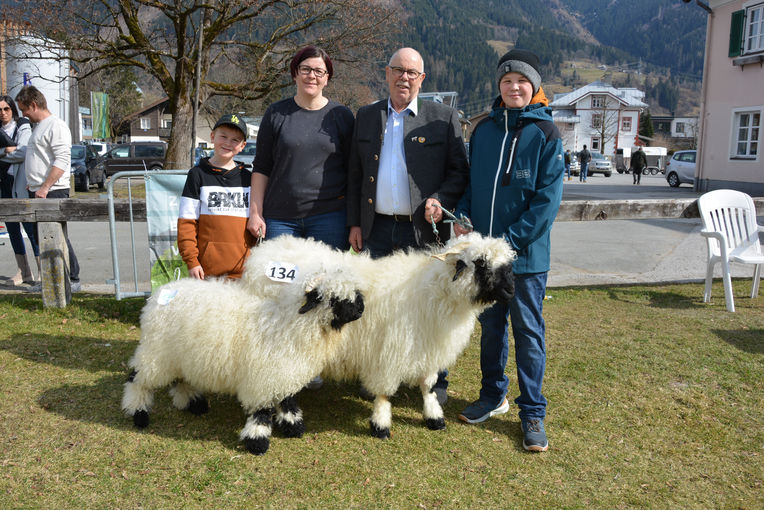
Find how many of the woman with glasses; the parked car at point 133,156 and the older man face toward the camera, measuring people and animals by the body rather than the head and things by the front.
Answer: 2

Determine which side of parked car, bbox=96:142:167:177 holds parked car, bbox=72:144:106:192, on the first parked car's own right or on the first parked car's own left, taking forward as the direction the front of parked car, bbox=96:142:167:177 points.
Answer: on the first parked car's own left

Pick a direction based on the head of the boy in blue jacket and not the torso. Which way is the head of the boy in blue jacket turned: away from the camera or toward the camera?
toward the camera

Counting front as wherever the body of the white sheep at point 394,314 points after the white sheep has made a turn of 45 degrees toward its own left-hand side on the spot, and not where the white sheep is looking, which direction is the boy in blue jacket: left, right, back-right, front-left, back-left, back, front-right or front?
front

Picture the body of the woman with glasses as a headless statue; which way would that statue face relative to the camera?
toward the camera

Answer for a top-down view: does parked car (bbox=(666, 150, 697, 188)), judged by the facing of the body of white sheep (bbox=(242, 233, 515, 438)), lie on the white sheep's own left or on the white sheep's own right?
on the white sheep's own left

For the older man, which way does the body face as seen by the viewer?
toward the camera

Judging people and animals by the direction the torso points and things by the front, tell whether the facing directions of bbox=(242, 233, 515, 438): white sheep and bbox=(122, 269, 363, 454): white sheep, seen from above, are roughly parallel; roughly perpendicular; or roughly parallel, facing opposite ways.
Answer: roughly parallel

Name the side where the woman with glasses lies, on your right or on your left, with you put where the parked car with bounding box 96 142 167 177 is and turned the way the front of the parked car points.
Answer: on your left

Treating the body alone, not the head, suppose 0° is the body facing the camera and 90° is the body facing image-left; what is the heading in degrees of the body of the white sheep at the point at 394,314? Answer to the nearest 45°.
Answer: approximately 315°

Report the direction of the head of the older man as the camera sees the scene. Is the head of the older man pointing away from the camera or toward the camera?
toward the camera

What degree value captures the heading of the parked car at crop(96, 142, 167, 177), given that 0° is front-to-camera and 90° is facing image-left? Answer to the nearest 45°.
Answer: approximately 90°

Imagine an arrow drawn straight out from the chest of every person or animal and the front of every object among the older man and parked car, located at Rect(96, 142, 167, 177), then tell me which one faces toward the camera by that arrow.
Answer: the older man
